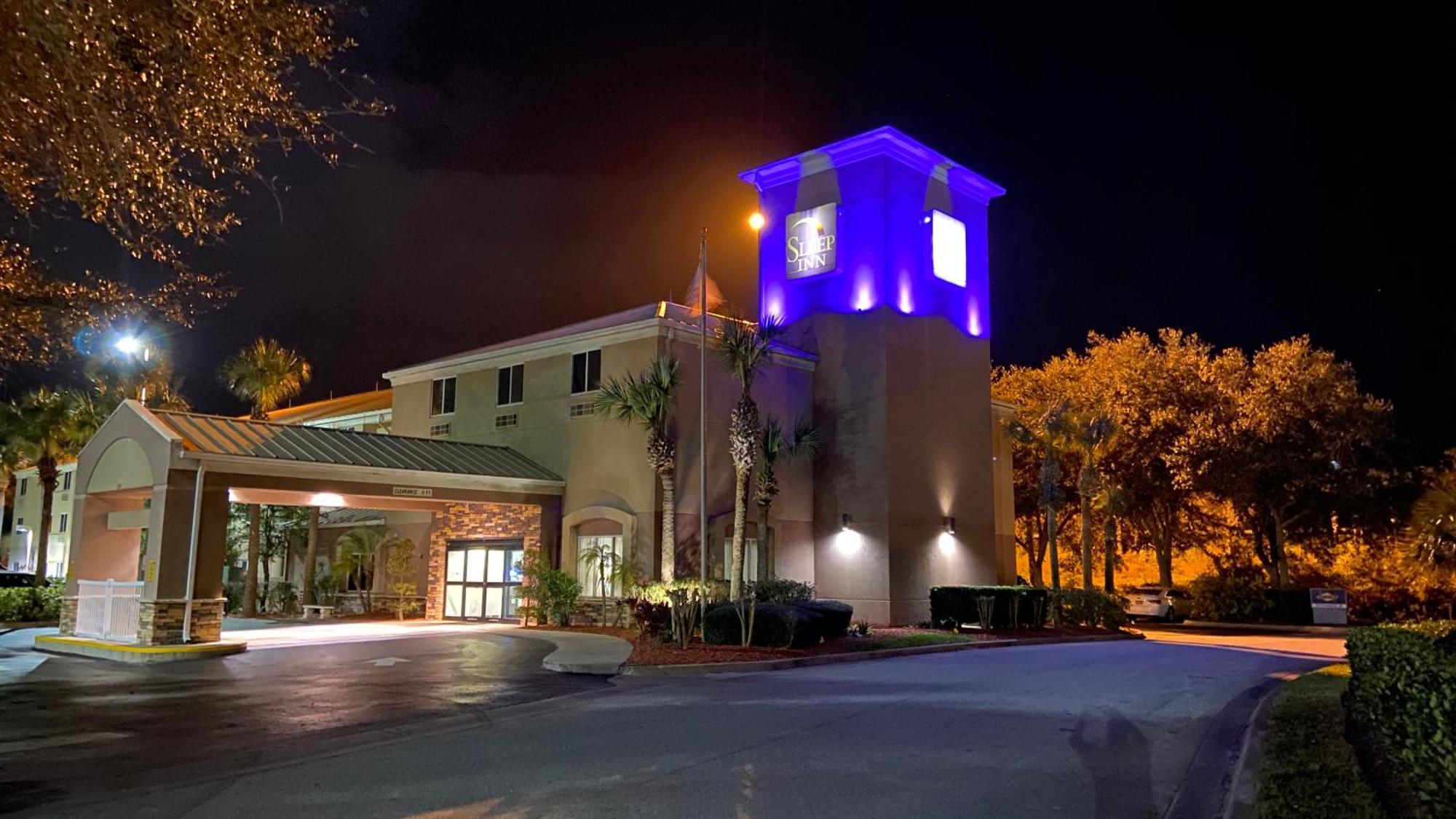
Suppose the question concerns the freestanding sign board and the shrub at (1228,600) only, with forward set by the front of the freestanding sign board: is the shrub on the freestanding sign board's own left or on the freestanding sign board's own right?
on the freestanding sign board's own right

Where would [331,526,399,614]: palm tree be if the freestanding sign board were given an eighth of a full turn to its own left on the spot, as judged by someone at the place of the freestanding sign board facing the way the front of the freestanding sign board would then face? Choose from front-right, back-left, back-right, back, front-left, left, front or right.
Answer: right

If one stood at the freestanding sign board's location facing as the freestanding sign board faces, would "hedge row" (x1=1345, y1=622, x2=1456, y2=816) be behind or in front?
in front

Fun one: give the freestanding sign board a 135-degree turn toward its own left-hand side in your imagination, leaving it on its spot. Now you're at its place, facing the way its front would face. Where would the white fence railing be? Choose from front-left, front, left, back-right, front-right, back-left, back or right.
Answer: back

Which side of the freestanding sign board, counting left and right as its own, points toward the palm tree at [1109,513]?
right

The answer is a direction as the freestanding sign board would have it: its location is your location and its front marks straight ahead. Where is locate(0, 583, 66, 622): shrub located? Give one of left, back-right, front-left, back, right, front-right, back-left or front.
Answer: front-right

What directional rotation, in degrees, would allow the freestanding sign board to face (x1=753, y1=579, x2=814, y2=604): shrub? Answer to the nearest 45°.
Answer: approximately 45° to its right

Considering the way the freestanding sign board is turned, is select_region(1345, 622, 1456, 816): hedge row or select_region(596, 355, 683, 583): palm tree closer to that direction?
the hedge row

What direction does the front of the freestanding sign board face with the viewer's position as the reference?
facing the viewer

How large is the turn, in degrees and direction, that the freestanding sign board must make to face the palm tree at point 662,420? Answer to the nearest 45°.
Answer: approximately 45° to its right

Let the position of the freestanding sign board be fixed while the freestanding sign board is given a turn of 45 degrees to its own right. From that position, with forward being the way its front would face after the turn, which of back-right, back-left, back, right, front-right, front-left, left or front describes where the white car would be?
front-right

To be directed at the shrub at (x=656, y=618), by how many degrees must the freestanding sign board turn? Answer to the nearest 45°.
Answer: approximately 45° to its right

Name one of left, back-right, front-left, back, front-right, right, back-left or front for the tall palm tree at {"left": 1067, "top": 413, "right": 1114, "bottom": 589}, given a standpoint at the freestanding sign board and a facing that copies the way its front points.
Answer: front-right

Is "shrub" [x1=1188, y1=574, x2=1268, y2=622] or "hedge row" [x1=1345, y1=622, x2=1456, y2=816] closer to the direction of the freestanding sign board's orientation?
the hedge row

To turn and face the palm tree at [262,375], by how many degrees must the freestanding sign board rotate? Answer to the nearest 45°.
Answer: approximately 45° to its right
